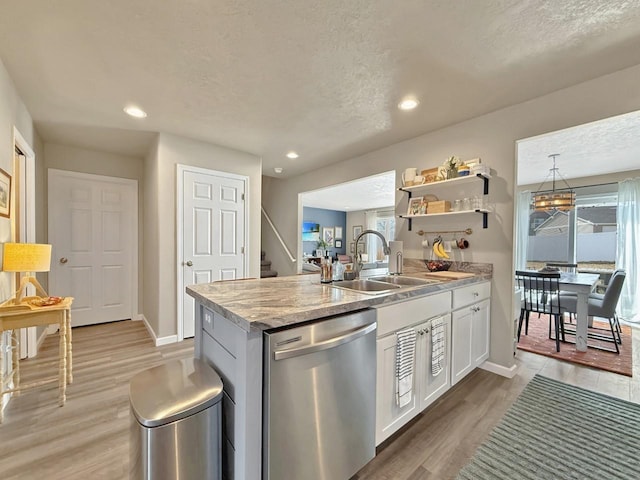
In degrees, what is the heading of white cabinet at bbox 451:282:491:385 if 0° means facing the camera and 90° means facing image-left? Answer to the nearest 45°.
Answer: approximately 315°

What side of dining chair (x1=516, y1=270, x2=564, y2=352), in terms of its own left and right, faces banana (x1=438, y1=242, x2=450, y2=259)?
back

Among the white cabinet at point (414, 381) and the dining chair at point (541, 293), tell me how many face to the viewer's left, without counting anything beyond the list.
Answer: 0

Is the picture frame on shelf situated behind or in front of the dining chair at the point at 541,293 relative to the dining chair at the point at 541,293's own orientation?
behind

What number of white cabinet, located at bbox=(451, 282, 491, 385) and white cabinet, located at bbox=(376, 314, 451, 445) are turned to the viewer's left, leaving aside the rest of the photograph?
0

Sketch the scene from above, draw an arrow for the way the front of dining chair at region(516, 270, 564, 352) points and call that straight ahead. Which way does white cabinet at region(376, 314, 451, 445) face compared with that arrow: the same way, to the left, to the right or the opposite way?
to the right

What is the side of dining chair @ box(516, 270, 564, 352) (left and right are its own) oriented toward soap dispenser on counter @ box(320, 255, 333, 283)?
back

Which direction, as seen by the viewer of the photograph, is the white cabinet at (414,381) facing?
facing the viewer and to the right of the viewer

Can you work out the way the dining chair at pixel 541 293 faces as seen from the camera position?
facing away from the viewer and to the right of the viewer

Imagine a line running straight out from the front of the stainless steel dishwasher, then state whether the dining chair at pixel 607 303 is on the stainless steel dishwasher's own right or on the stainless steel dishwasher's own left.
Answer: on the stainless steel dishwasher's own left

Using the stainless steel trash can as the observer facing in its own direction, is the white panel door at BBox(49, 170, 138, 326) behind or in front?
behind

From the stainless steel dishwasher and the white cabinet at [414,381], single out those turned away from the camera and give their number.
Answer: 0

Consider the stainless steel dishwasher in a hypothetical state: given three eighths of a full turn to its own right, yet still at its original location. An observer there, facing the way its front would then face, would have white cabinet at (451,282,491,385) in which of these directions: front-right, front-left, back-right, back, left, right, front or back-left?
back-right

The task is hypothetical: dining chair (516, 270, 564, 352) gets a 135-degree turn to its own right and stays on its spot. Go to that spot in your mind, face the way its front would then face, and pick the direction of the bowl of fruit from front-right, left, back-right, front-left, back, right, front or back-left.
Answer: front-right
